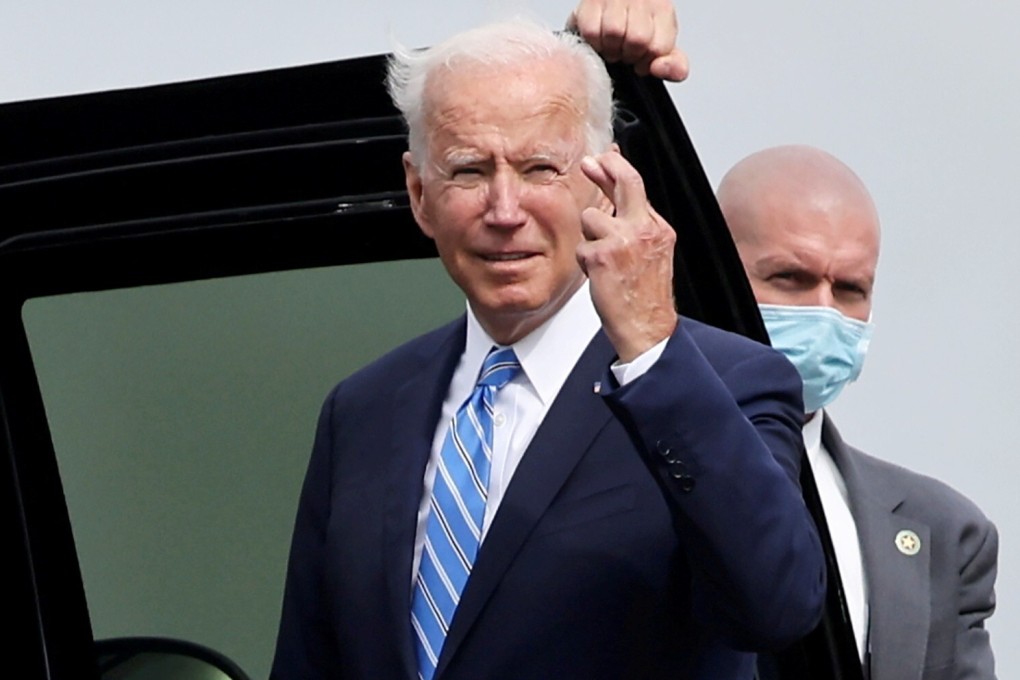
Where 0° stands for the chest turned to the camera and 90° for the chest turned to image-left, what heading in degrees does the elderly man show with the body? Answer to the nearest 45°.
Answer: approximately 45°

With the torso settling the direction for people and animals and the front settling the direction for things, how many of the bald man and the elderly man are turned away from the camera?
0

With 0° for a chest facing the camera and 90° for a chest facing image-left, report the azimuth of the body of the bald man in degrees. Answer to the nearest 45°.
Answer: approximately 0°

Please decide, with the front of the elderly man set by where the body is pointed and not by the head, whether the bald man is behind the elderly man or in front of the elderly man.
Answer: behind

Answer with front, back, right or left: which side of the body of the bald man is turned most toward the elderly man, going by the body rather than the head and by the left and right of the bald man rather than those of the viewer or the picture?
front
